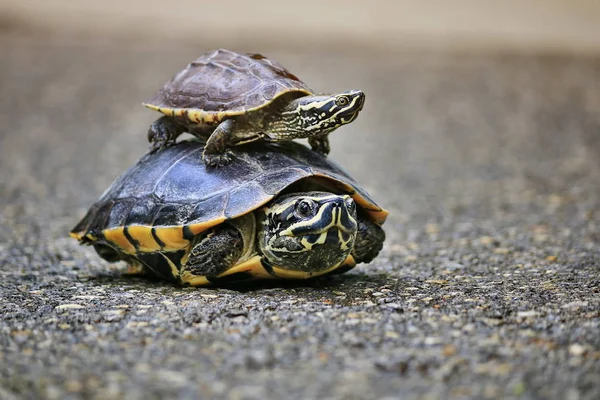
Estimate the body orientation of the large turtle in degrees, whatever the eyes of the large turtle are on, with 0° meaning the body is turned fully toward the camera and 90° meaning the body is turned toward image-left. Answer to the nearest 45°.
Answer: approximately 315°
